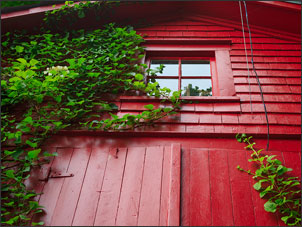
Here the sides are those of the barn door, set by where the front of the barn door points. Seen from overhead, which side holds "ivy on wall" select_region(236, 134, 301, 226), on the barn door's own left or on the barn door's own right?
on the barn door's own left

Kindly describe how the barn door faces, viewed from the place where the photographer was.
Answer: facing the viewer
